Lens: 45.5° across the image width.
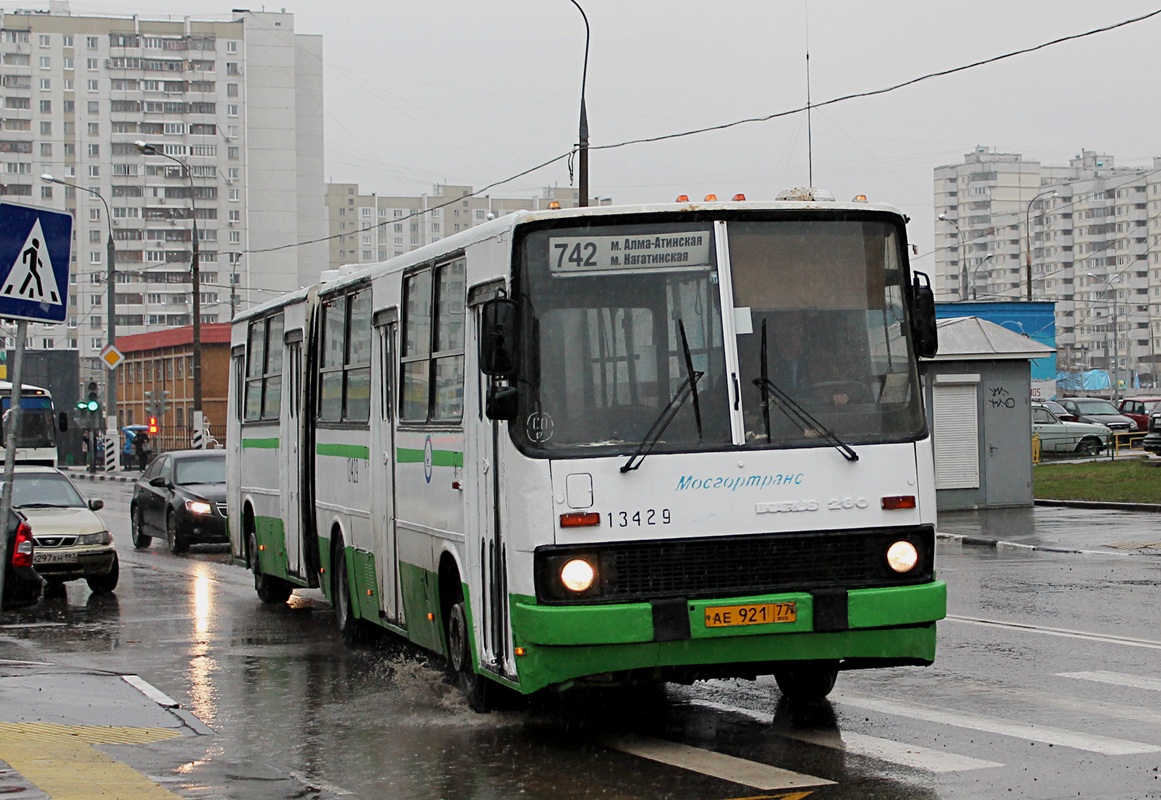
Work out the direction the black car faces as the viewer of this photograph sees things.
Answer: facing the viewer and to the right of the viewer

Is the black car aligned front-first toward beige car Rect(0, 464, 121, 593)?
no

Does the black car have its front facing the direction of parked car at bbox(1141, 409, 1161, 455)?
no

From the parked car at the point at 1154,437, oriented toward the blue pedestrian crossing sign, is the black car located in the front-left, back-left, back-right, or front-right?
front-right

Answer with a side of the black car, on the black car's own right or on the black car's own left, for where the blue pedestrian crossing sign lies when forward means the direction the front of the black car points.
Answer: on the black car's own right
